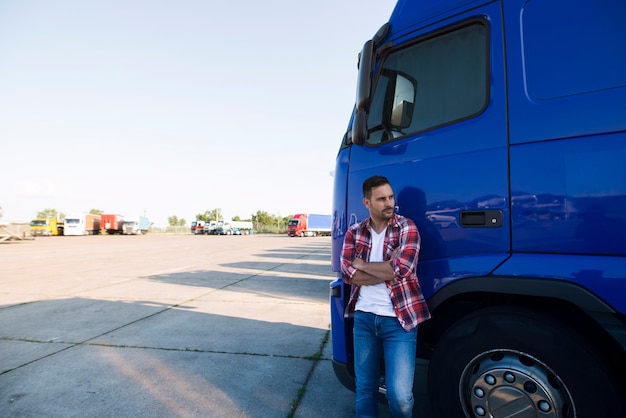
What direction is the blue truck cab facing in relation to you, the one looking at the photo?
facing to the left of the viewer

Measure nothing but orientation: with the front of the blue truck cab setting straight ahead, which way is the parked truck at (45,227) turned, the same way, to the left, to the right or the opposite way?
to the left

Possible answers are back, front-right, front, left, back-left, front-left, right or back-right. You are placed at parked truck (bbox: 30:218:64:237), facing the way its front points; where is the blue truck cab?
front-left

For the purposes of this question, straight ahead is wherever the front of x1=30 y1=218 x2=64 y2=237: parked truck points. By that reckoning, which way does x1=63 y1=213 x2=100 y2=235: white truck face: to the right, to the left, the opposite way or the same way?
the same way

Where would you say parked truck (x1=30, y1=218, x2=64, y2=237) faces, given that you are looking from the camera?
facing the viewer and to the left of the viewer

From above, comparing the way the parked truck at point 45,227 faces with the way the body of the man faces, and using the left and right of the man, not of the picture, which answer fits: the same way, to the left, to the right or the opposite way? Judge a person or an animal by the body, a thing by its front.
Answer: the same way

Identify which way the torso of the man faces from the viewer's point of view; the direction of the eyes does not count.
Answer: toward the camera

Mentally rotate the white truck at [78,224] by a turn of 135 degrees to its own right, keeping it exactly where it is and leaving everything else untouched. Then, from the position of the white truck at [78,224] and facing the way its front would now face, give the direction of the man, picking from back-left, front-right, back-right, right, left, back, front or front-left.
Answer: back

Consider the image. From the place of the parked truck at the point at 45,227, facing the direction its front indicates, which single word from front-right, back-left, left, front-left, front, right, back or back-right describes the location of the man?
front-left

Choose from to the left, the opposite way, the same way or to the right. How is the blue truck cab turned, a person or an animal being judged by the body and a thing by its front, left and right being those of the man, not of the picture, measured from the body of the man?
to the right

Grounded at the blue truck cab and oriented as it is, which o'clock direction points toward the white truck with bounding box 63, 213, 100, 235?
The white truck is roughly at 1 o'clock from the blue truck cab.

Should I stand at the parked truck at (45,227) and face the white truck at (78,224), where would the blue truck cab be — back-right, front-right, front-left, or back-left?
front-right

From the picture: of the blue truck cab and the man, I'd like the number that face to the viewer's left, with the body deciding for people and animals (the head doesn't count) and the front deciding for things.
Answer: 1
